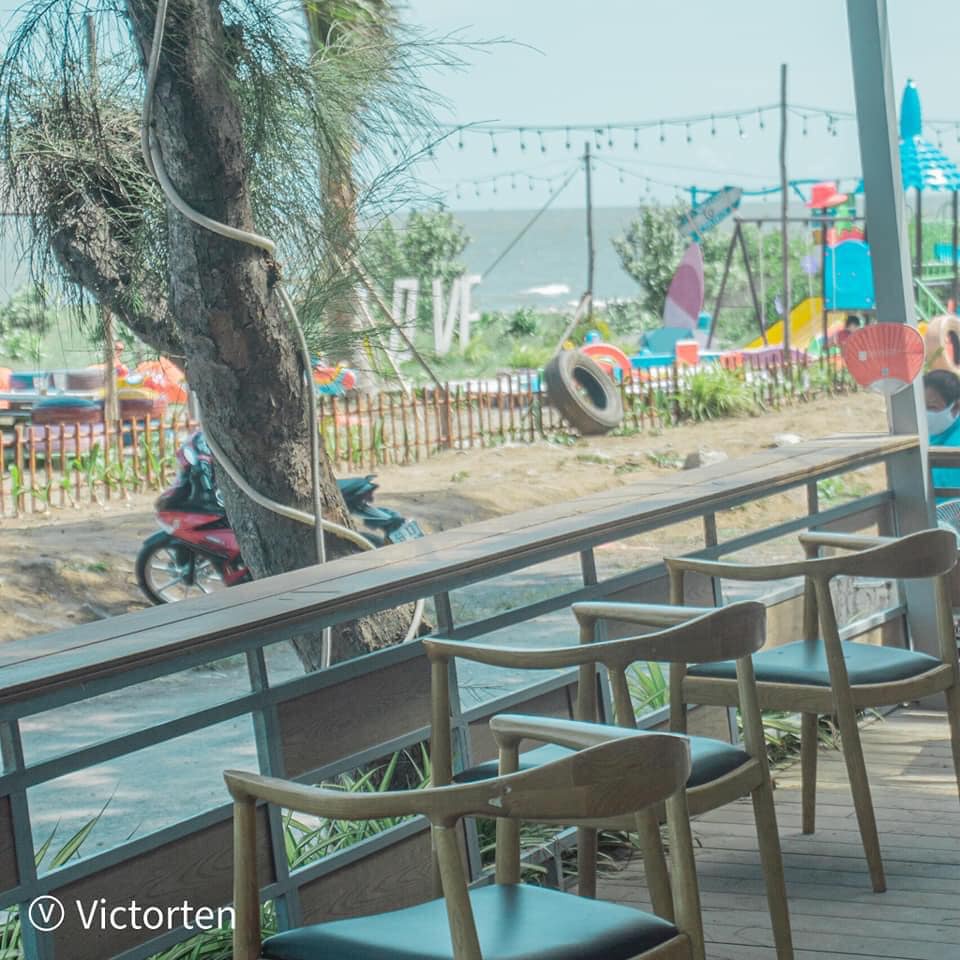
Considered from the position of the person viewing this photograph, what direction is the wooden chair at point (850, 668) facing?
facing away from the viewer and to the left of the viewer

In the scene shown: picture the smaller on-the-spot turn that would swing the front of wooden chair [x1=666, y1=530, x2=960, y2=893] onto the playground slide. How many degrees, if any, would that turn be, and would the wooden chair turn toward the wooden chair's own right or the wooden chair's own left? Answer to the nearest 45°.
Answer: approximately 45° to the wooden chair's own right

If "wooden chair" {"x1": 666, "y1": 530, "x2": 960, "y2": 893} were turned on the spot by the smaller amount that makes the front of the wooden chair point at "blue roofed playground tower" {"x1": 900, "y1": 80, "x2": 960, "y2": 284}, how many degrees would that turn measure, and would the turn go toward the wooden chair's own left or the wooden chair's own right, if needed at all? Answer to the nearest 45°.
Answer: approximately 45° to the wooden chair's own right

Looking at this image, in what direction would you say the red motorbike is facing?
to the viewer's left

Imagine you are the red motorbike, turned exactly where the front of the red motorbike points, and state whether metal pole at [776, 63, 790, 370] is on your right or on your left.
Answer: on your right

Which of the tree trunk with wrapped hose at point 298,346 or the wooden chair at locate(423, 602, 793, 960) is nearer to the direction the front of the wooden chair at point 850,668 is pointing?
the tree trunk with wrapped hose

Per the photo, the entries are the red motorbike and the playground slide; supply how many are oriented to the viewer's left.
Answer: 2

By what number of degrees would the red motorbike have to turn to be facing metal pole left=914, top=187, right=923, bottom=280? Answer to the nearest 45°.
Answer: approximately 135° to its right

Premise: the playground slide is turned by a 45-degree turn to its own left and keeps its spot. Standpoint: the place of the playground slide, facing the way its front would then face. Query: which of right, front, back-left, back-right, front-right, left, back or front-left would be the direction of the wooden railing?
front-left

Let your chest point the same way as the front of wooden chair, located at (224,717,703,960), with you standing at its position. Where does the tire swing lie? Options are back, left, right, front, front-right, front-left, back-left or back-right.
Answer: front-right

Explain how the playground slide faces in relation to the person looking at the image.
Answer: facing to the left of the viewer

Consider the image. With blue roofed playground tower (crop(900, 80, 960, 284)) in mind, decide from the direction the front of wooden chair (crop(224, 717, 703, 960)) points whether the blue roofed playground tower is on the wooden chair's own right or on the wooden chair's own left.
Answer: on the wooden chair's own right

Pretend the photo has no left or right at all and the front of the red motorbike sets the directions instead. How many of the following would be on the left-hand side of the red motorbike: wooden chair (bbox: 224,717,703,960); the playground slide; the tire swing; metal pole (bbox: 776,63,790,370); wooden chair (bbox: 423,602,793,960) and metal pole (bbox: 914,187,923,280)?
2

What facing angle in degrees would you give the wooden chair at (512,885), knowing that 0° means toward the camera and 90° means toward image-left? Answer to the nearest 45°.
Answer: approximately 135°

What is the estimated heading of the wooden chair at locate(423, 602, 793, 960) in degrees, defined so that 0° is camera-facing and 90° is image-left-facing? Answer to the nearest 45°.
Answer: approximately 135°
